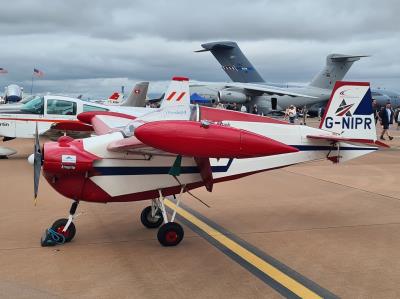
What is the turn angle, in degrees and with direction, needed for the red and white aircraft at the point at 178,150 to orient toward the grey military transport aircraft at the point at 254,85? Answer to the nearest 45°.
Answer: approximately 90° to its right

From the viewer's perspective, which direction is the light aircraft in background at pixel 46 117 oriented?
to the viewer's left

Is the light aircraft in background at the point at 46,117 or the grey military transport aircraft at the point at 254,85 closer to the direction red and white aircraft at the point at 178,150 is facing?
the light aircraft in background

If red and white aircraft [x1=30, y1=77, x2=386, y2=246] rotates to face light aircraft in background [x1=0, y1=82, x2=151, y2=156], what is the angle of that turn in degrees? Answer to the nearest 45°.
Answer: approximately 45° to its right

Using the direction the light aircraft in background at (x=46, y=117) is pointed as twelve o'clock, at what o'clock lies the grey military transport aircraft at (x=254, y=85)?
The grey military transport aircraft is roughly at 4 o'clock from the light aircraft in background.

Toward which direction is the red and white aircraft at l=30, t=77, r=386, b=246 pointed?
to the viewer's left
